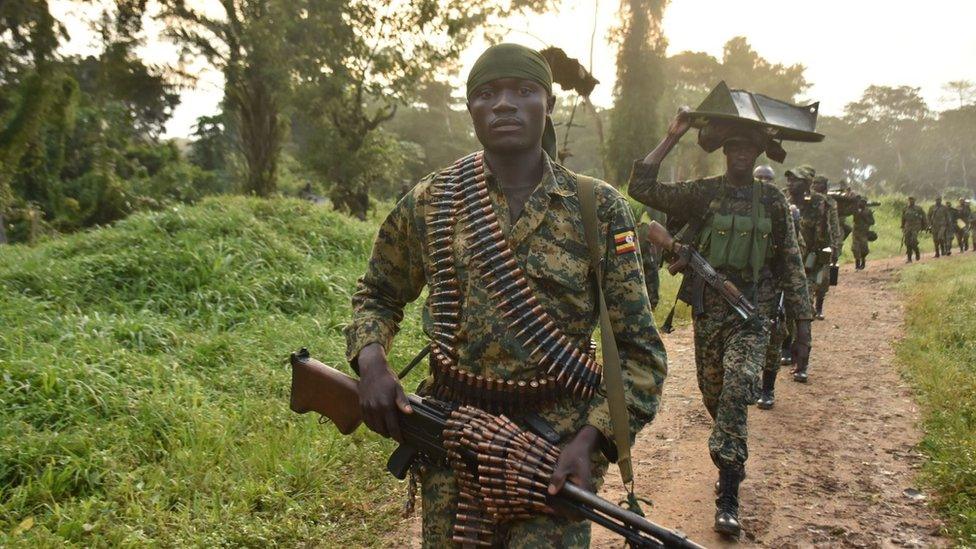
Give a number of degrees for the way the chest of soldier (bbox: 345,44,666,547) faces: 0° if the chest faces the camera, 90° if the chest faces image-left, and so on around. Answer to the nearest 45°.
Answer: approximately 0°

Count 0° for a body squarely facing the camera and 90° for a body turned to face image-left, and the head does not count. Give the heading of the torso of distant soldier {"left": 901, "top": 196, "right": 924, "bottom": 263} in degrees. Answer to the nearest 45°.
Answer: approximately 45°

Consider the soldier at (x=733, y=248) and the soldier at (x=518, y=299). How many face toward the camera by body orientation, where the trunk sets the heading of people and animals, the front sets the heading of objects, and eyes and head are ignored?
2

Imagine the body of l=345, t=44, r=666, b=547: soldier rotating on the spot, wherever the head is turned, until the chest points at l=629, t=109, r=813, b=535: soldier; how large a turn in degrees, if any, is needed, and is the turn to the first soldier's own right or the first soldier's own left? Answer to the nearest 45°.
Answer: approximately 135° to the first soldier's own left

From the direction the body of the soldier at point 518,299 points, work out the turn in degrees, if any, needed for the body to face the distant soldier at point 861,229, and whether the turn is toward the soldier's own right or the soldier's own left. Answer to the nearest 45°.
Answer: approximately 135° to the soldier's own left

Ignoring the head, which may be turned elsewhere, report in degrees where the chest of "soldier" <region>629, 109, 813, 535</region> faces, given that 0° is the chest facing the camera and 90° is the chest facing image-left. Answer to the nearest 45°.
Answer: approximately 0°
